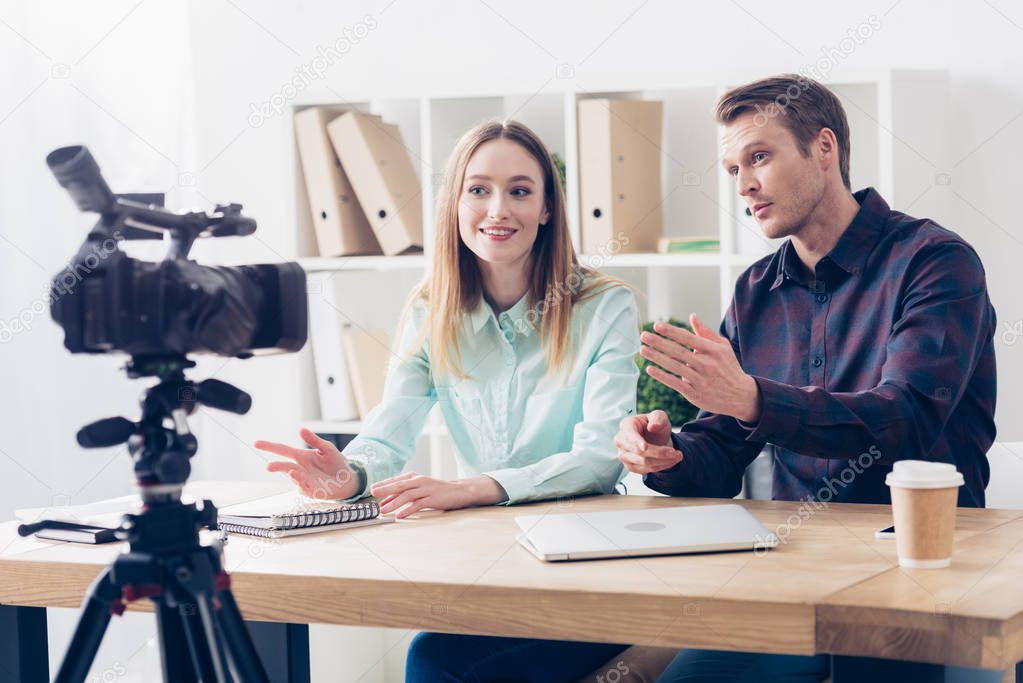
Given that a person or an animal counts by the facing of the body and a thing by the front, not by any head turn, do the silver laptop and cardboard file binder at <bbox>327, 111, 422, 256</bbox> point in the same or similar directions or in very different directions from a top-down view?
very different directions

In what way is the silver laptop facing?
away from the camera

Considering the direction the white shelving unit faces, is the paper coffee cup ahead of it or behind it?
ahead

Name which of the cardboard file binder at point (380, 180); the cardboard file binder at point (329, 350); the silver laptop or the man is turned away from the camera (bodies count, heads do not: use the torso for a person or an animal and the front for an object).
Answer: the silver laptop

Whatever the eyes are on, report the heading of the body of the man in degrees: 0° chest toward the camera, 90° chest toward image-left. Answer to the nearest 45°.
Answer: approximately 45°

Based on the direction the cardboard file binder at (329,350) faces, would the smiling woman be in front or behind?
in front

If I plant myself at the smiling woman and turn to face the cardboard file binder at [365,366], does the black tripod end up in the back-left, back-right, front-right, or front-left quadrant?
back-left

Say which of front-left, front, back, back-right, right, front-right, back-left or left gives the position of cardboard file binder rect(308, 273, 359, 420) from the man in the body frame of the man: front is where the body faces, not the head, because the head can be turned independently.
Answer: right

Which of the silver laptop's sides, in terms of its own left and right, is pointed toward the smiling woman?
front

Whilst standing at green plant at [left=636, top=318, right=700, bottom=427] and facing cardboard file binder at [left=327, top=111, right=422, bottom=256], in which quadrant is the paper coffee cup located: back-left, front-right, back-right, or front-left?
back-left

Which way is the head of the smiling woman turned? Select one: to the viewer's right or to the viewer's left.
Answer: to the viewer's left

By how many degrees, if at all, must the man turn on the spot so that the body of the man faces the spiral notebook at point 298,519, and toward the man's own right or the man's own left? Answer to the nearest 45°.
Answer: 0° — they already face it
